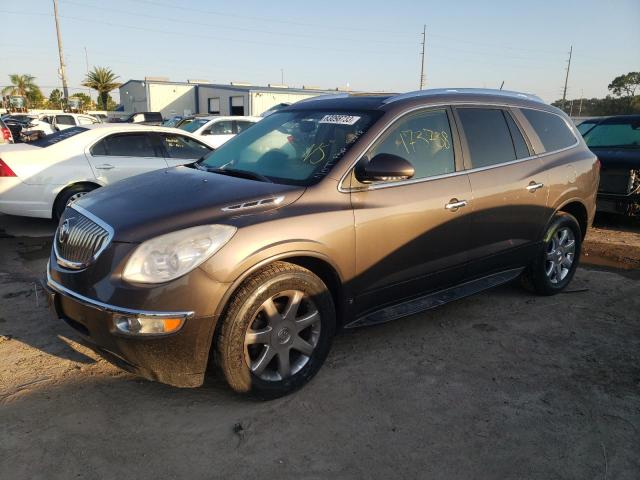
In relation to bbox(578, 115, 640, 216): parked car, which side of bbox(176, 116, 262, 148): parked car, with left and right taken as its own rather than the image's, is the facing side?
left

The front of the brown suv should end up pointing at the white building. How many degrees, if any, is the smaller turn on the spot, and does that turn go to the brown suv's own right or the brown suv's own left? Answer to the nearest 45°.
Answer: approximately 135° to the brown suv's own right

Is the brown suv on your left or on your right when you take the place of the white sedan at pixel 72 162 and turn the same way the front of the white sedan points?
on your right

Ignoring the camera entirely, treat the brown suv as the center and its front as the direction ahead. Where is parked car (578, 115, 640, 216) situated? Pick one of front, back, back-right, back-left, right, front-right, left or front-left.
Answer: back

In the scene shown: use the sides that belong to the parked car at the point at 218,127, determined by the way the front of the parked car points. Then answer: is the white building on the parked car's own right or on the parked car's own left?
on the parked car's own right

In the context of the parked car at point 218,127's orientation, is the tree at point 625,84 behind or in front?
behind

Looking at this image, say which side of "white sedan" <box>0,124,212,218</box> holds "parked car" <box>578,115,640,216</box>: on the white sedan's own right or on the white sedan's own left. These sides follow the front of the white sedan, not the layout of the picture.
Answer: on the white sedan's own right

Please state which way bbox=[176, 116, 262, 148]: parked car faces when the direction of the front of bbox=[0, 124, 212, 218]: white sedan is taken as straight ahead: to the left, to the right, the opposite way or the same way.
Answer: the opposite way

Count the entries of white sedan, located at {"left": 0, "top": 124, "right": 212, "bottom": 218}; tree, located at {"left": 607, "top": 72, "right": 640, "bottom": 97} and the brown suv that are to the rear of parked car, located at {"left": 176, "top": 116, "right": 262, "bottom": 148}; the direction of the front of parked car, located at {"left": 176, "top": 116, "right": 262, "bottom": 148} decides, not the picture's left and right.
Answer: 1

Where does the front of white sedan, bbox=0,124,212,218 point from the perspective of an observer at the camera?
facing away from the viewer and to the right of the viewer

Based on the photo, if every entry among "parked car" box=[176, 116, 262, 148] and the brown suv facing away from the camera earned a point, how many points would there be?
0

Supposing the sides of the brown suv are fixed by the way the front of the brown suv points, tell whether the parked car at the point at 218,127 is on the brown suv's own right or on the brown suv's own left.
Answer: on the brown suv's own right
